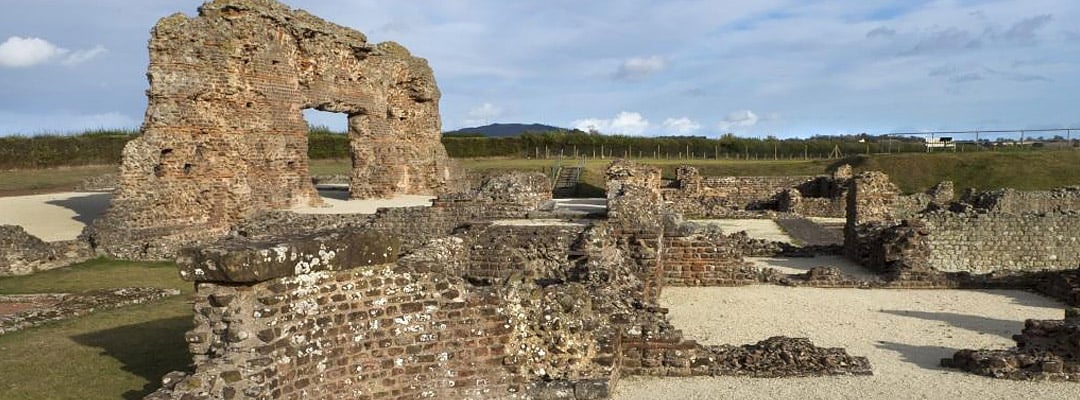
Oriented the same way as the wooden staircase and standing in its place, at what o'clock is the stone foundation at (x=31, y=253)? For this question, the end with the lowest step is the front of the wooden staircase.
The stone foundation is roughly at 1 o'clock from the wooden staircase.

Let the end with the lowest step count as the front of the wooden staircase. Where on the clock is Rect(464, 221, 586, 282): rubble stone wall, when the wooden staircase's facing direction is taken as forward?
The rubble stone wall is roughly at 12 o'clock from the wooden staircase.

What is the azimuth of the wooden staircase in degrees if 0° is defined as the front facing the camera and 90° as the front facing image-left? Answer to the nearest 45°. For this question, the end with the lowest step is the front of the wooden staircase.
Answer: approximately 0°

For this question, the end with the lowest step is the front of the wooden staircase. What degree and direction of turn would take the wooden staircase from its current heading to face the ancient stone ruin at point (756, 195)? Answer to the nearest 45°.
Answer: approximately 45° to its left

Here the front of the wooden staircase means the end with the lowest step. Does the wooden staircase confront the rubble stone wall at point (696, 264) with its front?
yes

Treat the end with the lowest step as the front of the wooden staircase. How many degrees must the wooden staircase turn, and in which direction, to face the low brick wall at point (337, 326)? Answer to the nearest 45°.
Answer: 0° — it already faces it
